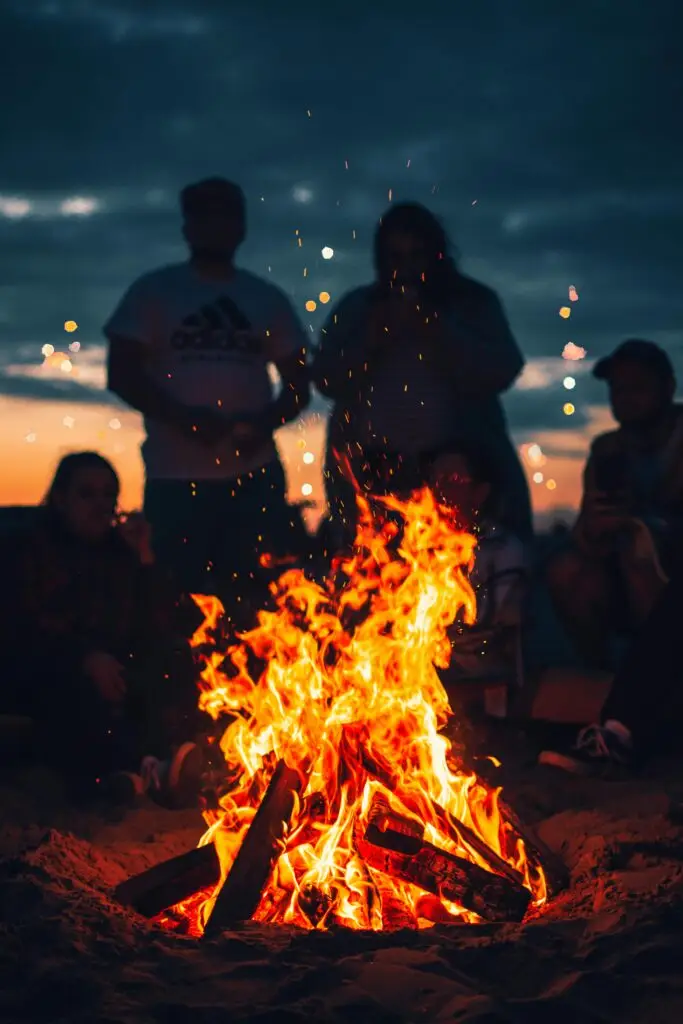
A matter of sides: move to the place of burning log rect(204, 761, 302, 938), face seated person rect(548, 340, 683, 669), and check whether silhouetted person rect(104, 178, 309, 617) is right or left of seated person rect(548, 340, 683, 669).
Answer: left

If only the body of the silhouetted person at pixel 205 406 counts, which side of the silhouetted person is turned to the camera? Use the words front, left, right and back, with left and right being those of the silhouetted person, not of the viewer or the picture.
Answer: front

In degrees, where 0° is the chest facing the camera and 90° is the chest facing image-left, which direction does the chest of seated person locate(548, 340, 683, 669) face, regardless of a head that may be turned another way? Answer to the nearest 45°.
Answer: approximately 45°

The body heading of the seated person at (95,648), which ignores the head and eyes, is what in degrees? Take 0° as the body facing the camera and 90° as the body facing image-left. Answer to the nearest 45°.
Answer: approximately 315°

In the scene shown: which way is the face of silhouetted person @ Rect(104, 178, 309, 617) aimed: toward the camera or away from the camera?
toward the camera

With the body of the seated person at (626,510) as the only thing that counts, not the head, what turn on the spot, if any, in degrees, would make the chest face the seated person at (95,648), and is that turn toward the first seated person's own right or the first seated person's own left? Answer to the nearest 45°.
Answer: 0° — they already face them

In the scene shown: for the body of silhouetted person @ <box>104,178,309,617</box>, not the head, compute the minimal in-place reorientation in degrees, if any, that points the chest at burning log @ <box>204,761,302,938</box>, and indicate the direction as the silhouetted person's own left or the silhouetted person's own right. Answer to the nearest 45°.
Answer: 0° — they already face it

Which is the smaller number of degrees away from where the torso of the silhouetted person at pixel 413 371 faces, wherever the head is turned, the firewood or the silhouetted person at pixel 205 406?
the firewood

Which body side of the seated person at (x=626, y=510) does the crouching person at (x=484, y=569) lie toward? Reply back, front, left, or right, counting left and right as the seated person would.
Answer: front

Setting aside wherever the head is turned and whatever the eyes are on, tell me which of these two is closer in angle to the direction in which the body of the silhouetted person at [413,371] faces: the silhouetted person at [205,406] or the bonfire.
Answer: the bonfire

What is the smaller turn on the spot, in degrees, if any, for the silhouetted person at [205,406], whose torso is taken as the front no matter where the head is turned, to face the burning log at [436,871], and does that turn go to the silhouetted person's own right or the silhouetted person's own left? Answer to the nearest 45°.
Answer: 0° — they already face it

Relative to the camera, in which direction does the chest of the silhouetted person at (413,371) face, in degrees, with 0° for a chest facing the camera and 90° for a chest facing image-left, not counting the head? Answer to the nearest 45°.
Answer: approximately 0°

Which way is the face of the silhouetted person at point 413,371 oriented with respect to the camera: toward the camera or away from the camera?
toward the camera
